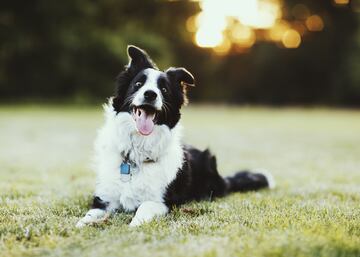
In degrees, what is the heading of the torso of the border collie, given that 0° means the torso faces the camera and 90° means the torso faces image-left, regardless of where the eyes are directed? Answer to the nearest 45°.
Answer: approximately 45°
